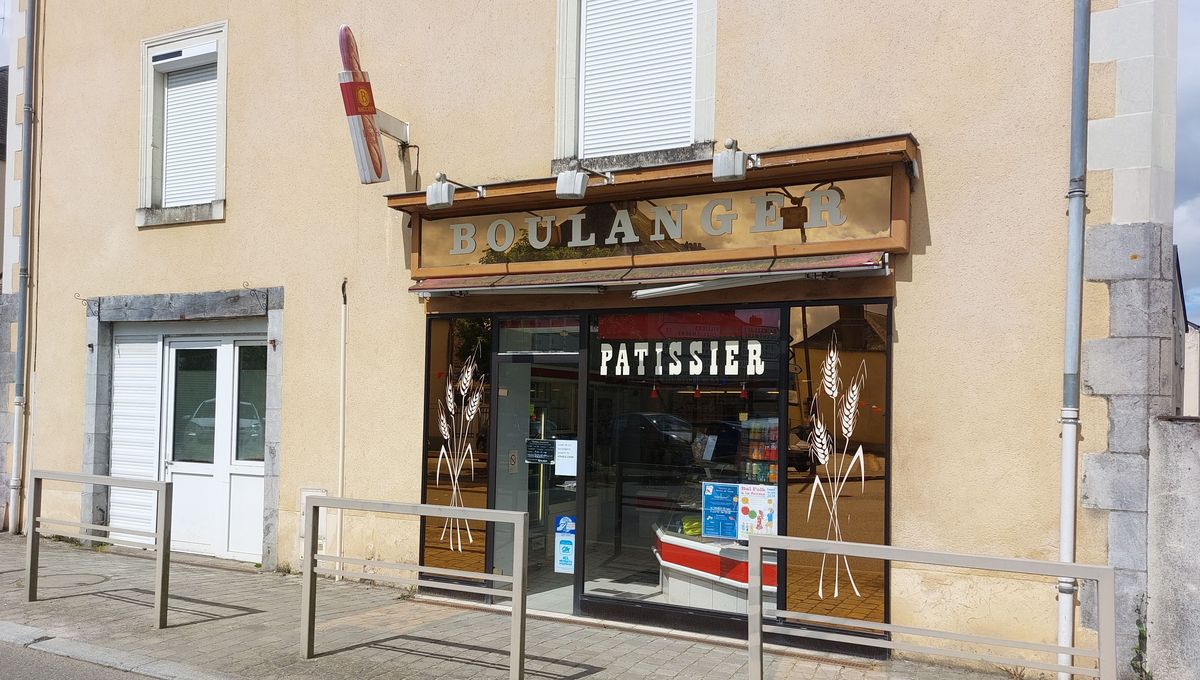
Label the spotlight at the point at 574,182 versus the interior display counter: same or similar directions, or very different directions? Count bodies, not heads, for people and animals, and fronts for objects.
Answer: very different directions

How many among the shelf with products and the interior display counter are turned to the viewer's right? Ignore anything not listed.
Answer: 0

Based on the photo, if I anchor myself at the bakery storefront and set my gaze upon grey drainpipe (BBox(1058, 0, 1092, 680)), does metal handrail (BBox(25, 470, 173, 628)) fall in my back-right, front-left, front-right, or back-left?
back-right

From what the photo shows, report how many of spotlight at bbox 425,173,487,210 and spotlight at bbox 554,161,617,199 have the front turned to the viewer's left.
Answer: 0

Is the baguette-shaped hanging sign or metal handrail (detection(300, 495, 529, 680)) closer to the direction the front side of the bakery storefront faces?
the metal handrail

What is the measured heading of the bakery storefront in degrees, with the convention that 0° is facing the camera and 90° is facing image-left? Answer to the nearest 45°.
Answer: approximately 45°

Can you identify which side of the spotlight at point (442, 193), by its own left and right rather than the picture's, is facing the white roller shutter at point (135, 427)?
left

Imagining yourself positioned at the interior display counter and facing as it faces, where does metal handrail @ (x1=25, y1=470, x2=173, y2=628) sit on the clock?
The metal handrail is roughly at 1 o'clock from the interior display counter.

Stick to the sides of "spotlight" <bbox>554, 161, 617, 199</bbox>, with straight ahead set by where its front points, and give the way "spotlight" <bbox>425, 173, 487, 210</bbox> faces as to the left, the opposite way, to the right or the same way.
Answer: the same way

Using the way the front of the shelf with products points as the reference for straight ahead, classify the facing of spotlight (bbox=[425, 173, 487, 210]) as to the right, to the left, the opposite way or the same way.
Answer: the opposite way
